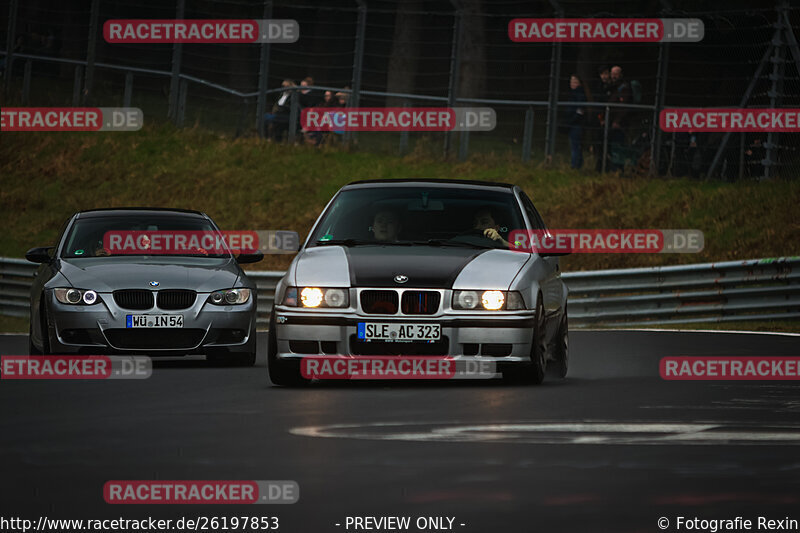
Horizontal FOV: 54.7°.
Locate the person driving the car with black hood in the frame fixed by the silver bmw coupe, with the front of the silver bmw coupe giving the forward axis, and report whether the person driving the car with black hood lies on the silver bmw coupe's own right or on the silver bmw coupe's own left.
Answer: on the silver bmw coupe's own left

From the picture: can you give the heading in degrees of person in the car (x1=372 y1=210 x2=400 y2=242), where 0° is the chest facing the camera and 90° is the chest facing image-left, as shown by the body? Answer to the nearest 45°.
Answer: approximately 0°

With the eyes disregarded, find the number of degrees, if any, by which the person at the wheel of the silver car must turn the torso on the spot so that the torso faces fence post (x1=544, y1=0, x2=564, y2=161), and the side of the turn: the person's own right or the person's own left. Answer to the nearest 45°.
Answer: approximately 180°

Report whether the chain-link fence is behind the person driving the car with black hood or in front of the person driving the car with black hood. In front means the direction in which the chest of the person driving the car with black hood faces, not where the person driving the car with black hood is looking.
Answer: behind

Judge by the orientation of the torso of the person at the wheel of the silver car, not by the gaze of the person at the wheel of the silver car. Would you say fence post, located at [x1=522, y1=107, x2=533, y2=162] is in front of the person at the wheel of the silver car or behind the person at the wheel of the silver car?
behind

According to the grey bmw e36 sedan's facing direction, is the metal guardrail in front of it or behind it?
behind

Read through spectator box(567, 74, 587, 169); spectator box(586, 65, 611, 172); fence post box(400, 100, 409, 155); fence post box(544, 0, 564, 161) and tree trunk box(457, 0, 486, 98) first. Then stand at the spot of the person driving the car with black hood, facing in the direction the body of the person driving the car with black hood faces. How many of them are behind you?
5

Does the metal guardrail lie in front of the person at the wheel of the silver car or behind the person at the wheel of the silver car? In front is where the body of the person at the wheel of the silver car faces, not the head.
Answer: behind

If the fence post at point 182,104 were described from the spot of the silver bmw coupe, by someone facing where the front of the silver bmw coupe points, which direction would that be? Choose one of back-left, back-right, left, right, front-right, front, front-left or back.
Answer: back
